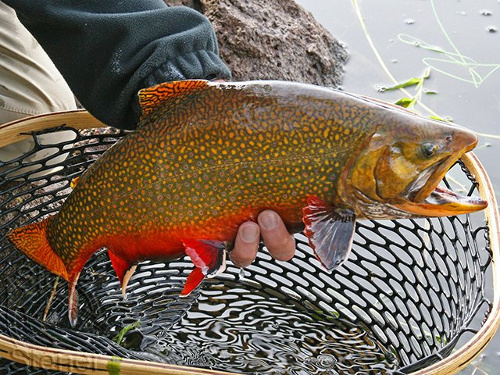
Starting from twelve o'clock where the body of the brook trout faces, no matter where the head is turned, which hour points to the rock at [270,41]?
The rock is roughly at 9 o'clock from the brook trout.

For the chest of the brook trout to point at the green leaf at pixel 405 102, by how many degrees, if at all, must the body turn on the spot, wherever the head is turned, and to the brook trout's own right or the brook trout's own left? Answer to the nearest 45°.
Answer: approximately 90° to the brook trout's own left

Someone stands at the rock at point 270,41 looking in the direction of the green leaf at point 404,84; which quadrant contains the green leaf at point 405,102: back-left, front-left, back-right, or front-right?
front-right

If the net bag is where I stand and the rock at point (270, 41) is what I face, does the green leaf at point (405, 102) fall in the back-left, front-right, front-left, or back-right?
front-right

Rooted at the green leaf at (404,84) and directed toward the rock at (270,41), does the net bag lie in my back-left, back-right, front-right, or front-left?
front-left

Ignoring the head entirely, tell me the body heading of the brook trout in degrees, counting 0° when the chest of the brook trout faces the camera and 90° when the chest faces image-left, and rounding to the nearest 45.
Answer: approximately 270°

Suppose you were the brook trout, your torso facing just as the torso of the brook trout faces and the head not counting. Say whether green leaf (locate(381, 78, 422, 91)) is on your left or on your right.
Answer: on your left
